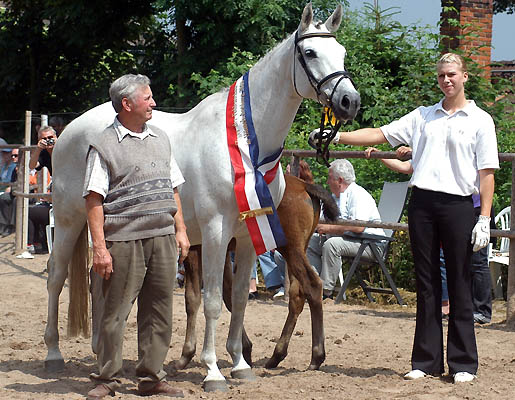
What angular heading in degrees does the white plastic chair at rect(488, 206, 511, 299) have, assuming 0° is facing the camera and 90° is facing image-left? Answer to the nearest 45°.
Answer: approximately 45°

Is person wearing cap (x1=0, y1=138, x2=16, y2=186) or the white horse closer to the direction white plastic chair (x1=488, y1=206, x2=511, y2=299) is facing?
the white horse

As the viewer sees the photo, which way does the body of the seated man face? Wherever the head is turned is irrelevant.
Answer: to the viewer's left

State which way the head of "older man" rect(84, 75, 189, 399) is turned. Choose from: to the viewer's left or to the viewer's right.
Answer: to the viewer's right

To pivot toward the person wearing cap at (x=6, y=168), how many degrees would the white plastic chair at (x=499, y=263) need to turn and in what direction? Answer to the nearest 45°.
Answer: approximately 45° to its right
